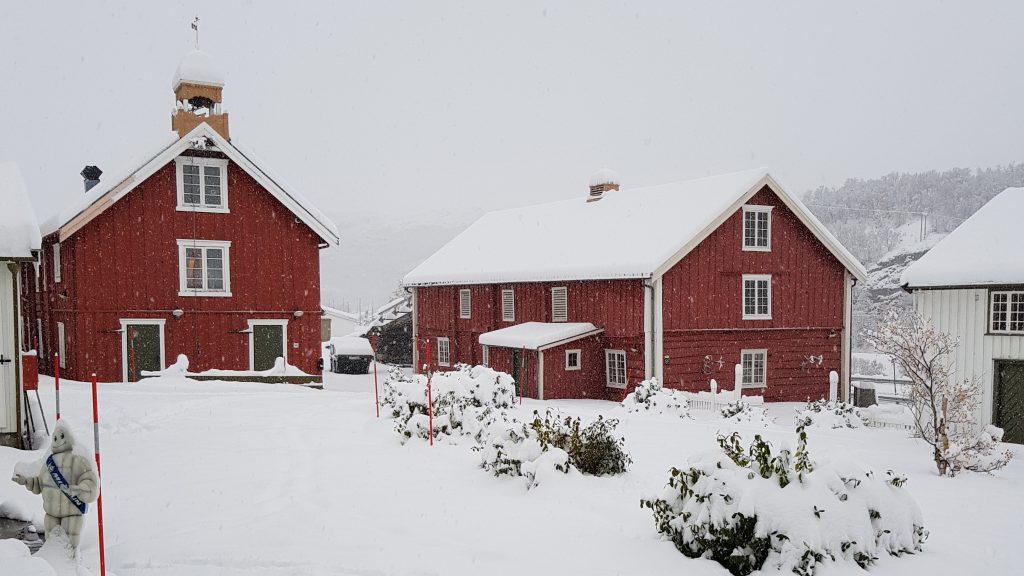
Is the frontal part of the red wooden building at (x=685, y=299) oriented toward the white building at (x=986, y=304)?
no

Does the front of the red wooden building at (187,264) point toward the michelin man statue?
yes

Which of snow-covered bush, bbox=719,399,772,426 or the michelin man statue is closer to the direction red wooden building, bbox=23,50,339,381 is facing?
the michelin man statue

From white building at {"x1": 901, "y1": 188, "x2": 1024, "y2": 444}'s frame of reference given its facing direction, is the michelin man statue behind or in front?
in front

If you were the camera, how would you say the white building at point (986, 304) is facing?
facing the viewer

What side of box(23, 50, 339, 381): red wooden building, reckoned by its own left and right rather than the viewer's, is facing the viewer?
front

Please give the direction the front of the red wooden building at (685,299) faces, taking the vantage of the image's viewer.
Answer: facing the viewer and to the left of the viewer

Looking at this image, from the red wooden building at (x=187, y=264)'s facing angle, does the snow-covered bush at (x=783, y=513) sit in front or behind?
in front

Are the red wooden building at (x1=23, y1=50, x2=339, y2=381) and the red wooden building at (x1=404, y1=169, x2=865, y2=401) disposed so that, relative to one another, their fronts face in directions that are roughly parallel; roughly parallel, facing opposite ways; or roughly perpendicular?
roughly perpendicular

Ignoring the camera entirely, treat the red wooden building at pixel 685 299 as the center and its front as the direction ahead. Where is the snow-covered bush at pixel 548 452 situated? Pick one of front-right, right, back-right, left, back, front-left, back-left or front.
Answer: front-left

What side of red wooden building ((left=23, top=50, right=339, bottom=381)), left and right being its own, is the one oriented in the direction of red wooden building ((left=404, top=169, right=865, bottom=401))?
left

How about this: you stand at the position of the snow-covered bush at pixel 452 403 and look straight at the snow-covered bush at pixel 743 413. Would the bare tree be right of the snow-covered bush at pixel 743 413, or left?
right

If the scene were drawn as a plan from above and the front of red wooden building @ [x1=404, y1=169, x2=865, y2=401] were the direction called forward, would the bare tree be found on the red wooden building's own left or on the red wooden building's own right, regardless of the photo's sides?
on the red wooden building's own left

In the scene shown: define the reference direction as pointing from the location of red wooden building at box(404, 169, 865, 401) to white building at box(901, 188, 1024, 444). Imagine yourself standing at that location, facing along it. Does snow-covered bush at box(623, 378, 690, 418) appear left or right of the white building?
right

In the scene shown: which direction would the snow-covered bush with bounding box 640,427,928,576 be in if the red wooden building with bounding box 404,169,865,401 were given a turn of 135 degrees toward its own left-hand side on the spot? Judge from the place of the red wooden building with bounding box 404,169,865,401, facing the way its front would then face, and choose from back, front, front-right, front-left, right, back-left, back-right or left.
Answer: right

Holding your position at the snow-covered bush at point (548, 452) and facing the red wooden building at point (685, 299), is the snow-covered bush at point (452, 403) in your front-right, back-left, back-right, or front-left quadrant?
front-left
